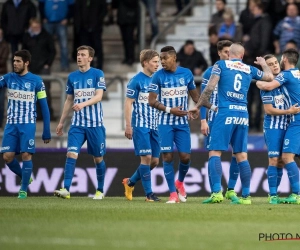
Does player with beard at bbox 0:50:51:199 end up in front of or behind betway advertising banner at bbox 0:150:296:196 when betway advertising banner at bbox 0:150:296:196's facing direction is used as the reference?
in front

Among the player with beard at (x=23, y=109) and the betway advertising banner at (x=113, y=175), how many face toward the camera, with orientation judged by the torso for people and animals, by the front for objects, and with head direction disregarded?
2

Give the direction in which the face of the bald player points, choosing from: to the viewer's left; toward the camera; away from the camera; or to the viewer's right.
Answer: away from the camera

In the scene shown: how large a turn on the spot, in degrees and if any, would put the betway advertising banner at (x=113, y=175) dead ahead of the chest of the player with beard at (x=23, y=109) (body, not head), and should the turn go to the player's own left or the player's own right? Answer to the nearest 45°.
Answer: approximately 135° to the player's own left

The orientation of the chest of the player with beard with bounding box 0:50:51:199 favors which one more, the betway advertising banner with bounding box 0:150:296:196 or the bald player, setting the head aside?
the bald player

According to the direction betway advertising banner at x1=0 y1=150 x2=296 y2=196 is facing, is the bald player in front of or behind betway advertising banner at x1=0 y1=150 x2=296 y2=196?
in front
